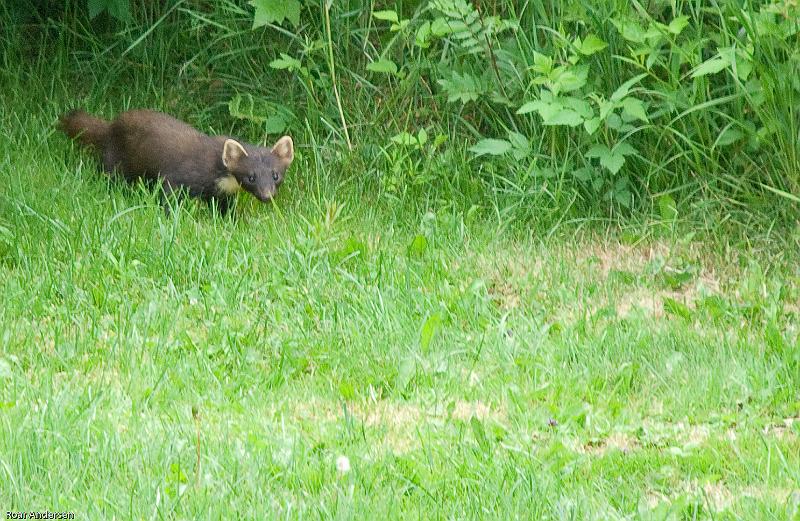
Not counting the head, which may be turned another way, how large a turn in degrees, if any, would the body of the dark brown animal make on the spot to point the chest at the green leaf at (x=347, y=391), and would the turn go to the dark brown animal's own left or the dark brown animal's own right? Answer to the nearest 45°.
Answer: approximately 45° to the dark brown animal's own right

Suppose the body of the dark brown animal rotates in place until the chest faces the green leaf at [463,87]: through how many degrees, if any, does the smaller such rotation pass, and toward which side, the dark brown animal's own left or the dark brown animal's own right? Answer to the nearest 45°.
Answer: approximately 45° to the dark brown animal's own left

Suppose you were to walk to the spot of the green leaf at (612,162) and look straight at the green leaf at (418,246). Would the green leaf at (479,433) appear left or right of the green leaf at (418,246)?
left

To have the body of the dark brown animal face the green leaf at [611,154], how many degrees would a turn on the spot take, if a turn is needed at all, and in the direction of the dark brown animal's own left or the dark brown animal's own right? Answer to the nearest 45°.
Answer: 0° — it already faces it

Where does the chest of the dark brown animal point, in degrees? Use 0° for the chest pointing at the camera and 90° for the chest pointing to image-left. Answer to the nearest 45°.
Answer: approximately 315°

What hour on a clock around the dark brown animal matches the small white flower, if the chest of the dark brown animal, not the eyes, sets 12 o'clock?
The small white flower is roughly at 1 o'clock from the dark brown animal.

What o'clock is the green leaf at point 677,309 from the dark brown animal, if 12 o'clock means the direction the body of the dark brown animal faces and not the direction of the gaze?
The green leaf is roughly at 12 o'clock from the dark brown animal.

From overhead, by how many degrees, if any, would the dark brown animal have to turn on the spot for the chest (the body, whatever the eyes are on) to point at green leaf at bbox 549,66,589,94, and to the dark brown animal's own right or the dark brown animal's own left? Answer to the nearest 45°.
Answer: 0° — it already faces it
